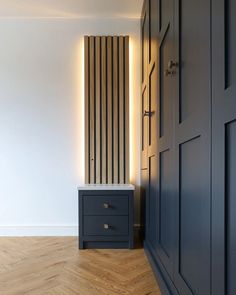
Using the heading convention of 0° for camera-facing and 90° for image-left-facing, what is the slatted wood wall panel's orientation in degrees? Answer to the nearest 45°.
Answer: approximately 0°

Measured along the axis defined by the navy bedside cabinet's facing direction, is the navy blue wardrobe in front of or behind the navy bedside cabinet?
in front

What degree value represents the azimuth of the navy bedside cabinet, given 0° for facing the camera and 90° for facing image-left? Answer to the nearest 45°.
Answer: approximately 0°

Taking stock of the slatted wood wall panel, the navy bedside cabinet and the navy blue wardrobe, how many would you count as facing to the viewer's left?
1

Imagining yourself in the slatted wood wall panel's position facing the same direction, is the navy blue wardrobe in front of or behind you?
in front

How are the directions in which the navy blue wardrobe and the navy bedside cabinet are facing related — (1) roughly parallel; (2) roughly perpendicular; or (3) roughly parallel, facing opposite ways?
roughly perpendicular

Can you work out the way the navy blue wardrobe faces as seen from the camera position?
facing to the left of the viewer

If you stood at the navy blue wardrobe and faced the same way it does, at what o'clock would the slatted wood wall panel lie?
The slatted wood wall panel is roughly at 2 o'clock from the navy blue wardrobe.

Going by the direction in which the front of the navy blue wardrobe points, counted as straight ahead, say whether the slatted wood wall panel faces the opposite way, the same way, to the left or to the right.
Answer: to the left
